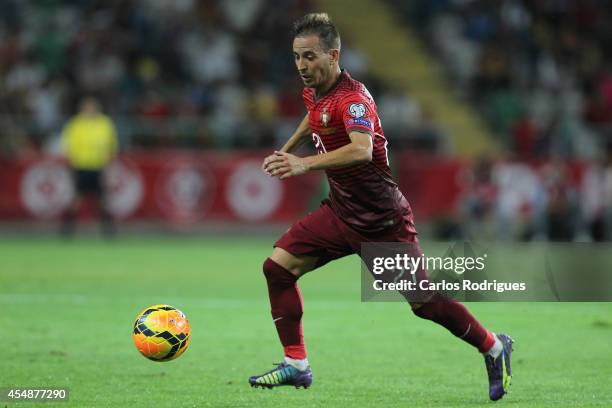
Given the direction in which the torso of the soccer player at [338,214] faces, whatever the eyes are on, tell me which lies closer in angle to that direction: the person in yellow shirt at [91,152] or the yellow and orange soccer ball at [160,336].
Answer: the yellow and orange soccer ball

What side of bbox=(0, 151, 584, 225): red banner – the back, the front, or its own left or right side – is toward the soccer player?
front

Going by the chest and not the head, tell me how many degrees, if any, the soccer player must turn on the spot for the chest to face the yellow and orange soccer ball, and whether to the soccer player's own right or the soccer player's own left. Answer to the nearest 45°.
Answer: approximately 45° to the soccer player's own right

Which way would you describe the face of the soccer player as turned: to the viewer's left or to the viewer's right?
to the viewer's left

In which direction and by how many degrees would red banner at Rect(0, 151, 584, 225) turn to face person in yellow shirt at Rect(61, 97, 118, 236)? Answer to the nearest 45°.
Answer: approximately 45° to its right

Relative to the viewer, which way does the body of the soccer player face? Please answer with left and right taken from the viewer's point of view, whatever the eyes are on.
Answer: facing the viewer and to the left of the viewer

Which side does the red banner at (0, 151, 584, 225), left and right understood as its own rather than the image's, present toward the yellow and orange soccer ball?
front

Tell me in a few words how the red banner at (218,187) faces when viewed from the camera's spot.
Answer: facing the viewer
